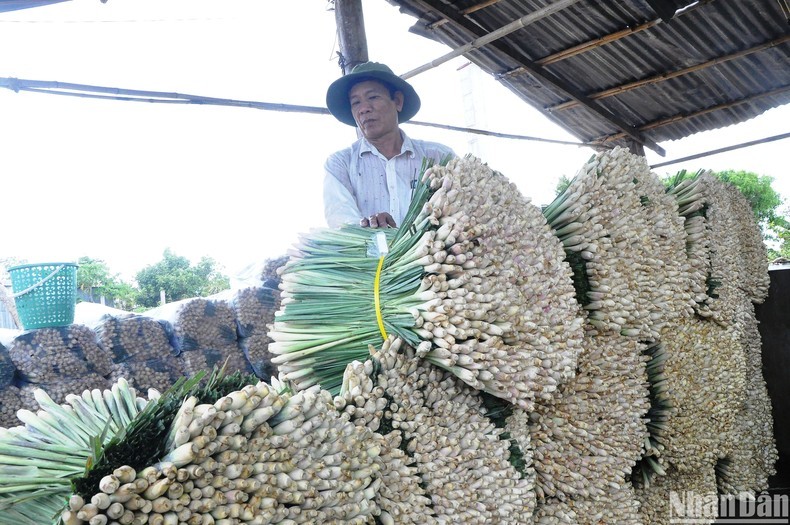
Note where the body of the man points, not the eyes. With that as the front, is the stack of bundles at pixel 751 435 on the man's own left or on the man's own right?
on the man's own left

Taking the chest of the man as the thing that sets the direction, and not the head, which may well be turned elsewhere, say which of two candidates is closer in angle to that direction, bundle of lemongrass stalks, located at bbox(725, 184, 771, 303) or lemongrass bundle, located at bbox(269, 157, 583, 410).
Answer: the lemongrass bundle

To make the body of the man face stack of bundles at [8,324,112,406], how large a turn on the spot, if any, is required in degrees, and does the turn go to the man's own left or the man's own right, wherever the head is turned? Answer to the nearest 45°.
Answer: approximately 90° to the man's own right

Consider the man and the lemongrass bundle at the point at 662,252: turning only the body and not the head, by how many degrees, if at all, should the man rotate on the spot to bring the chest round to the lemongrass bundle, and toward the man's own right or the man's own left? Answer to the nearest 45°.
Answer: approximately 90° to the man's own left

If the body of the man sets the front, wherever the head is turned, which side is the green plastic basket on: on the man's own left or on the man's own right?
on the man's own right

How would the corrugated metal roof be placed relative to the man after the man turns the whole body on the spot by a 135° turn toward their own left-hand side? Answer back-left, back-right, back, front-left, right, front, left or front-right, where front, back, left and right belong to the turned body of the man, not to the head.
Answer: front

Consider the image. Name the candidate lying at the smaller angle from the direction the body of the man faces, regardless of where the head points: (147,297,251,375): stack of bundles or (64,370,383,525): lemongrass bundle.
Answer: the lemongrass bundle

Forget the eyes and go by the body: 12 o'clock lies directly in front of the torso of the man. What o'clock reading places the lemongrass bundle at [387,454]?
The lemongrass bundle is roughly at 12 o'clock from the man.

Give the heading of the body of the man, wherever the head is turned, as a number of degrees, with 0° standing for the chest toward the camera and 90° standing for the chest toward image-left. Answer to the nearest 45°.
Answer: approximately 0°

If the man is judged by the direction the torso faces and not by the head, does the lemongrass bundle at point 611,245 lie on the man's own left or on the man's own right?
on the man's own left
